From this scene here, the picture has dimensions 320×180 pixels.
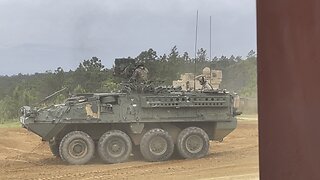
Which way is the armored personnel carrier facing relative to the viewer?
to the viewer's left
